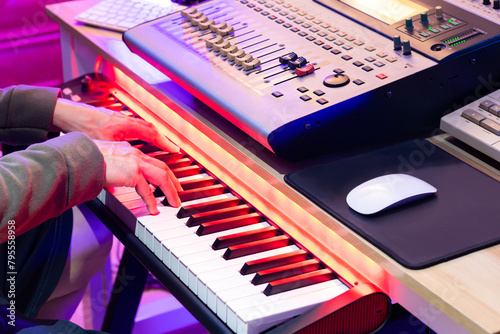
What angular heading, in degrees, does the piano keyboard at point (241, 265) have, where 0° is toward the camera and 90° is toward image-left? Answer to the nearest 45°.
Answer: approximately 45°
